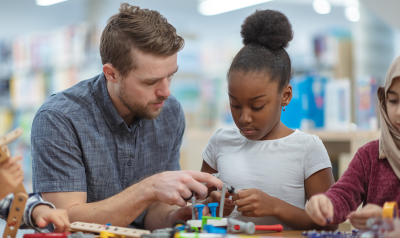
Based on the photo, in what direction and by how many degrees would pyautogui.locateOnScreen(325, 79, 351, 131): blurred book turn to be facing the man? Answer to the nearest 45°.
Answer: approximately 45° to its right

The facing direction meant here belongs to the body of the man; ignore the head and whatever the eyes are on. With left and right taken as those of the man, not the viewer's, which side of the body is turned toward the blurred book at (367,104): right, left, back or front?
left

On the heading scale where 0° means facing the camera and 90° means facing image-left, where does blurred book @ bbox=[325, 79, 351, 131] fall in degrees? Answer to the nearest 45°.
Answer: approximately 0°

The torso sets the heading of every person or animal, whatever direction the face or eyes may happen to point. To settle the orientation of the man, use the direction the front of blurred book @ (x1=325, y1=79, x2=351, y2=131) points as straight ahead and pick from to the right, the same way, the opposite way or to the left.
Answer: to the left

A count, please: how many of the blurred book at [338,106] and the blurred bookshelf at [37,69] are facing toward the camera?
2

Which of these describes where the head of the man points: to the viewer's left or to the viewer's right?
to the viewer's right

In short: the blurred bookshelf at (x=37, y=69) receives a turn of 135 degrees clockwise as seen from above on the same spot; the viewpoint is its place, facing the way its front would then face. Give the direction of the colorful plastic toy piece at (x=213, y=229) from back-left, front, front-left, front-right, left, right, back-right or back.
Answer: back-left

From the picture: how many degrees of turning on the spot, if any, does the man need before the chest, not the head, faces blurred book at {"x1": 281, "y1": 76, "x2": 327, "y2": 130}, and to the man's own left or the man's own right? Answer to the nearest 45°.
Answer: approximately 90° to the man's own left

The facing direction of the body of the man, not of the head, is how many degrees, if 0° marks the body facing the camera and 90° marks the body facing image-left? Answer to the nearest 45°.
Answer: approximately 315°

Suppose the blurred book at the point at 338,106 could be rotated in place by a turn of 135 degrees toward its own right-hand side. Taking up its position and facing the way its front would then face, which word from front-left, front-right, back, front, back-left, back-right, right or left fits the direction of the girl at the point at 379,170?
back-left

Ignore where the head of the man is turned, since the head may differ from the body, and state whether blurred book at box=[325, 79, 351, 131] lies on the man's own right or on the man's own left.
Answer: on the man's own left
